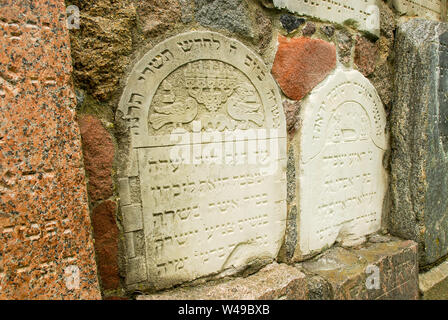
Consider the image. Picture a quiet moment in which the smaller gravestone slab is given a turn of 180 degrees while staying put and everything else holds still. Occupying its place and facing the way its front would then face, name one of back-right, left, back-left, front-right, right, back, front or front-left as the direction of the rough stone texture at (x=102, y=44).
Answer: left

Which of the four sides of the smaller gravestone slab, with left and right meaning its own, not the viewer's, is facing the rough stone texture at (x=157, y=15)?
right

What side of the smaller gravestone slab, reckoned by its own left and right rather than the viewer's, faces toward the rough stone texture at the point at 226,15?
right

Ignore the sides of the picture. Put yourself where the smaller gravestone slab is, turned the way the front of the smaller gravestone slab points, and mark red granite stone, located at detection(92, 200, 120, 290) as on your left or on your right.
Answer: on your right
